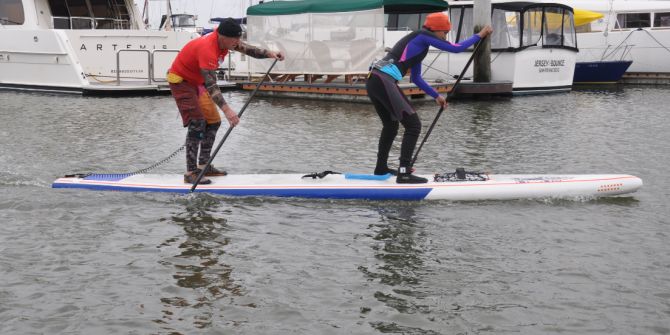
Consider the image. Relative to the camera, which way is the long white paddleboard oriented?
to the viewer's right

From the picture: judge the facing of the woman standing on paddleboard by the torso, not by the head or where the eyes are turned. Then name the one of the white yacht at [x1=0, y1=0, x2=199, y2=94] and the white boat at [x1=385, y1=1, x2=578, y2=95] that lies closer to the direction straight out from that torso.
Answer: the white boat

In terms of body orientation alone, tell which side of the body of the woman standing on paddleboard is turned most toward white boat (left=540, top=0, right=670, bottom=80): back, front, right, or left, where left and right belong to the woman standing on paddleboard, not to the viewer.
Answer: left

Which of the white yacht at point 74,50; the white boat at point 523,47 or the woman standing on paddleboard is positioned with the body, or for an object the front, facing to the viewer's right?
the woman standing on paddleboard

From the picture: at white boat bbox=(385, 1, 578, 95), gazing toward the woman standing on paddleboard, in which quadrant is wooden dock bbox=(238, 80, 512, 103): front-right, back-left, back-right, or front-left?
front-right

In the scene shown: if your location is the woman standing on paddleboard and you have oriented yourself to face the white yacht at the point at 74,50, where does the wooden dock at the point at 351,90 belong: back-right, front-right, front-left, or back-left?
front-right

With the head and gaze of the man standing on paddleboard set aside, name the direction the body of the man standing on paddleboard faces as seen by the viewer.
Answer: to the viewer's right

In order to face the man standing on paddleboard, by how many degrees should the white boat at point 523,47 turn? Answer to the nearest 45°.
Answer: approximately 135° to its left

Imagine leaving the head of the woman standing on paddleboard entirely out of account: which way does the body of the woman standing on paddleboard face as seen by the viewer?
to the viewer's right

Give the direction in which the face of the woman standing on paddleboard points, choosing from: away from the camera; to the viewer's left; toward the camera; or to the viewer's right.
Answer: to the viewer's right

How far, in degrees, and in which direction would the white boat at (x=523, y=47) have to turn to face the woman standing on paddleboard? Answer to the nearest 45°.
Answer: approximately 135° to its left

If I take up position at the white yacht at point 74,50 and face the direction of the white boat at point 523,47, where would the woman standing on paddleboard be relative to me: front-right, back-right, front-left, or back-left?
front-right

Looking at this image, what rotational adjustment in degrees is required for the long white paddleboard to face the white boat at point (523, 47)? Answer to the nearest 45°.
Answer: approximately 90° to its left

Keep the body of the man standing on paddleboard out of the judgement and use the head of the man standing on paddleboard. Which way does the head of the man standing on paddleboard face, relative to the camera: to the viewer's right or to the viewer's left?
to the viewer's right

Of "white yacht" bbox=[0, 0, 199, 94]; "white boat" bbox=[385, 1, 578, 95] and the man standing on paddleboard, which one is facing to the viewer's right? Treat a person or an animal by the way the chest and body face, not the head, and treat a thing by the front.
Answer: the man standing on paddleboard

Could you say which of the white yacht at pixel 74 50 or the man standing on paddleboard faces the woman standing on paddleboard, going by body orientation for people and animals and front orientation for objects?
the man standing on paddleboard
